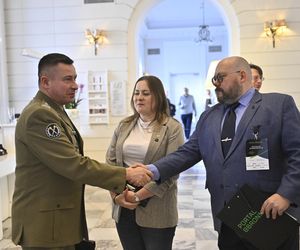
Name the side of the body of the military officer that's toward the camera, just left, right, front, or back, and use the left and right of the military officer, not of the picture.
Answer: right

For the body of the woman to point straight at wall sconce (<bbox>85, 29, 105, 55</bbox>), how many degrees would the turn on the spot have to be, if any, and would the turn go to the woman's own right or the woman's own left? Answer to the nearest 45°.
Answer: approximately 135° to the woman's own right

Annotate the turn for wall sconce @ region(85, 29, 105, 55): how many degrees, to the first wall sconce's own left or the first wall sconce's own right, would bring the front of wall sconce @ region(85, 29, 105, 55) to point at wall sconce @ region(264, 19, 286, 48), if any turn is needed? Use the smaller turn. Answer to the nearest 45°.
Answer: approximately 90° to the first wall sconce's own left

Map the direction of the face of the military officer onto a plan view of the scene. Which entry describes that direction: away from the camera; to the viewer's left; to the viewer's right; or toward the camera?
to the viewer's right

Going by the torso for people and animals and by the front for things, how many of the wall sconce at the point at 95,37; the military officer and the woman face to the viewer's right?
1

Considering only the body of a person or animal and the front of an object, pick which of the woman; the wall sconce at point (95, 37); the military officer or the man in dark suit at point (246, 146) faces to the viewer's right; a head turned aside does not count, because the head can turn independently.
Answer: the military officer

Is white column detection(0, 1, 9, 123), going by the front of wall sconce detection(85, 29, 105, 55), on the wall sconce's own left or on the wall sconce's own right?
on the wall sconce's own right

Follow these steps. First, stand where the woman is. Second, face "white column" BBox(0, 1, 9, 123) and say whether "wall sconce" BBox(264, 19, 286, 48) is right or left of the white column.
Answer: right

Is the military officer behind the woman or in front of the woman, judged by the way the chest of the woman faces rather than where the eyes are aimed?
in front

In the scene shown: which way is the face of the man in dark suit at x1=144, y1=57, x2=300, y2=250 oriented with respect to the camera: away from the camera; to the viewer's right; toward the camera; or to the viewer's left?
to the viewer's left

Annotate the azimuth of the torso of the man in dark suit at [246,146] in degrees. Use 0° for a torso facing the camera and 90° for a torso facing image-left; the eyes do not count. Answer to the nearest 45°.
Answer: approximately 45°
